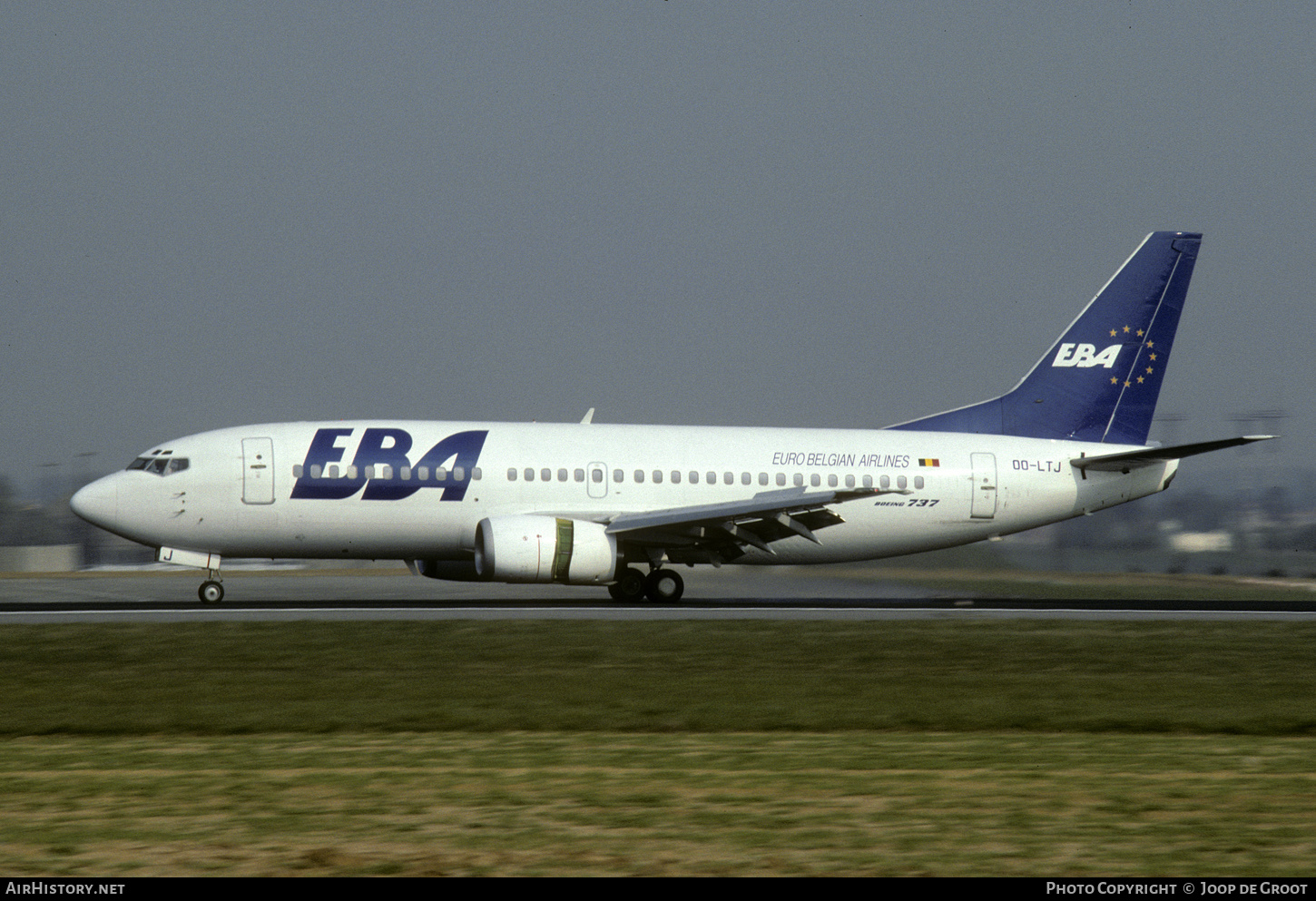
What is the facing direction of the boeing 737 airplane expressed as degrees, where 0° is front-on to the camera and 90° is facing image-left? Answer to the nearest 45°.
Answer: approximately 90°
